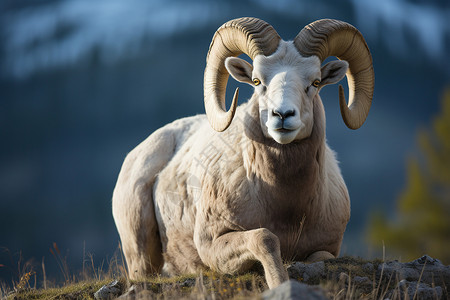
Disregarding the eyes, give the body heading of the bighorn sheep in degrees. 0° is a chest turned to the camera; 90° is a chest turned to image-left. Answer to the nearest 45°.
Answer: approximately 315°

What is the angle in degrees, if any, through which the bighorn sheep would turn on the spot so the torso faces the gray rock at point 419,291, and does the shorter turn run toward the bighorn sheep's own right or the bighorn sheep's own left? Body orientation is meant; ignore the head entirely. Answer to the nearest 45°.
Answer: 0° — it already faces it

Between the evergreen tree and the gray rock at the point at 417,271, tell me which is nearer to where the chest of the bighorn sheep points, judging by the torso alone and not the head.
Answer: the gray rock

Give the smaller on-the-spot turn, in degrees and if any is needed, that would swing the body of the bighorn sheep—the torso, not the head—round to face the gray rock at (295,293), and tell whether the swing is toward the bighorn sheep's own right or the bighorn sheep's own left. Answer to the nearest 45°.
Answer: approximately 45° to the bighorn sheep's own right

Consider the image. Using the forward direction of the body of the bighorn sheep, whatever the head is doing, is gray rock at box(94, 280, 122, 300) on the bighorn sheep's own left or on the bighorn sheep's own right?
on the bighorn sheep's own right
